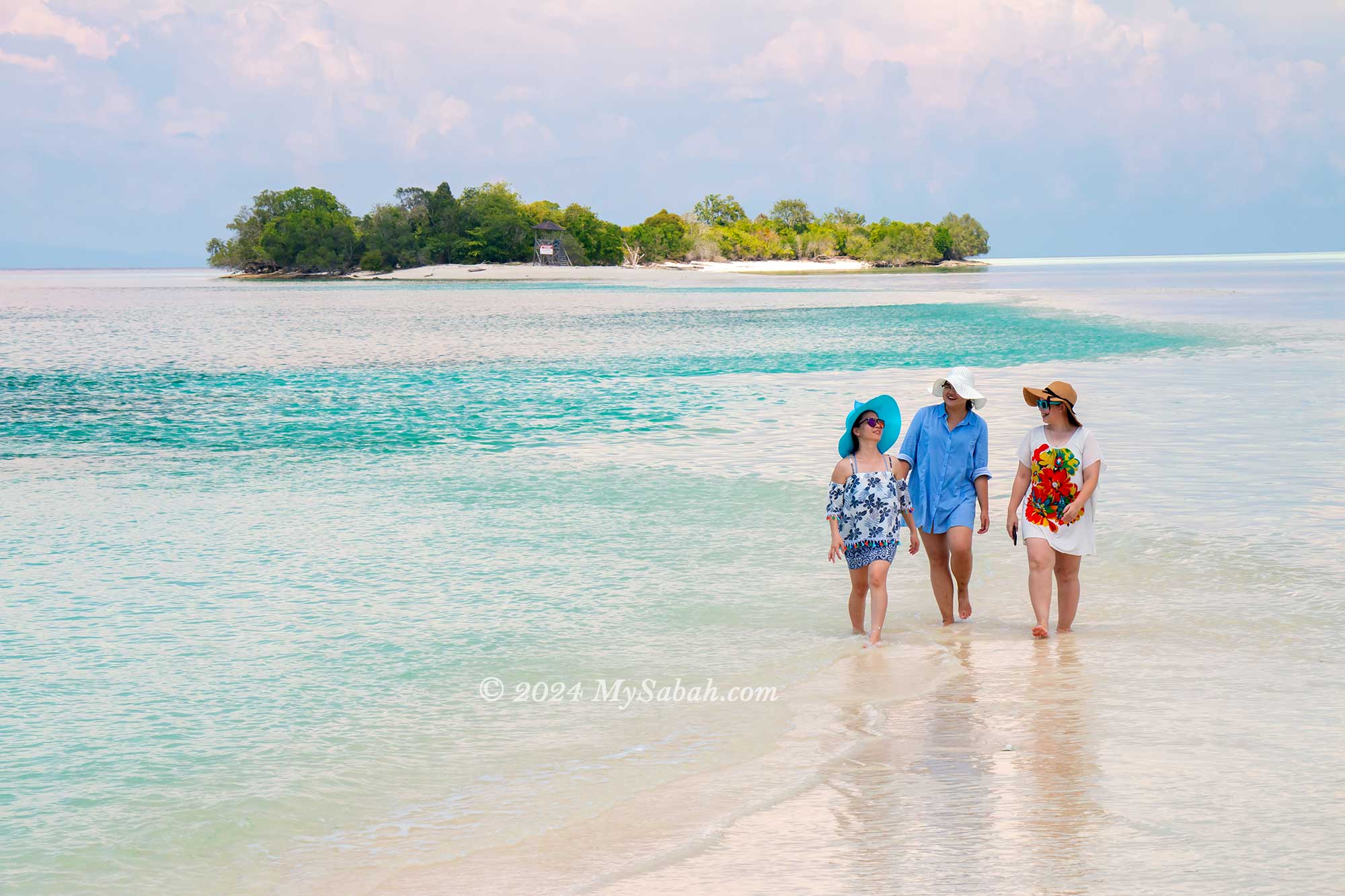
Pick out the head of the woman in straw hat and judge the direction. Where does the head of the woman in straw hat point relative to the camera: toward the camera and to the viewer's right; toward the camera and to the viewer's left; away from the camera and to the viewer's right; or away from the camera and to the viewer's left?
toward the camera and to the viewer's left

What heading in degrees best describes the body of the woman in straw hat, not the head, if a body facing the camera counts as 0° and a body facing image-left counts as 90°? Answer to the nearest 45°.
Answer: approximately 0°

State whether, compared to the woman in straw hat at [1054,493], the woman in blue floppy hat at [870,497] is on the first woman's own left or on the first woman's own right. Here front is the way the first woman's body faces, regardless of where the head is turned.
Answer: on the first woman's own right

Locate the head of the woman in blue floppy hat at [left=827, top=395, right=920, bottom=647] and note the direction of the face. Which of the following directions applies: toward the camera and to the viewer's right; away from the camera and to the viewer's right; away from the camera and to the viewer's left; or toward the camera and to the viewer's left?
toward the camera and to the viewer's right

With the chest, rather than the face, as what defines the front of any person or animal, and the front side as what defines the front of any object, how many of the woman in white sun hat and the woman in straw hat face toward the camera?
2

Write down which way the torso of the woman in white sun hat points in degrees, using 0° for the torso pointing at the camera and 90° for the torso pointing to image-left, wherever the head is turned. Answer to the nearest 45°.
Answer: approximately 0°

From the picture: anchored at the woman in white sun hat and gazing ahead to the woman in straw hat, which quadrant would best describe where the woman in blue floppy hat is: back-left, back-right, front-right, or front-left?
back-right
